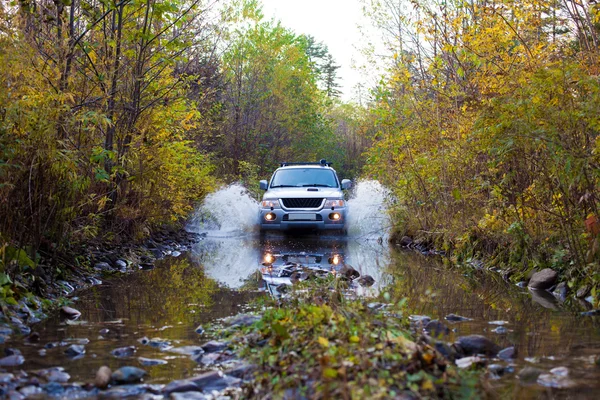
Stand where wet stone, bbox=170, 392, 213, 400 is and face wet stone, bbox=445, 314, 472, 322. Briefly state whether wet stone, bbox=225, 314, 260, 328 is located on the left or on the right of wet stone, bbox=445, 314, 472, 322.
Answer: left

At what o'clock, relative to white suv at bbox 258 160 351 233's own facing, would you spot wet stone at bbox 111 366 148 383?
The wet stone is roughly at 12 o'clock from the white suv.

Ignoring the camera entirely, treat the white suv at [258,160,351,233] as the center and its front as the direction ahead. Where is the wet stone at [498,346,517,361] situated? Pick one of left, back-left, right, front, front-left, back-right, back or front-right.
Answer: front

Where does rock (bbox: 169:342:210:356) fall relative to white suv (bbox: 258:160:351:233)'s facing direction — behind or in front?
in front

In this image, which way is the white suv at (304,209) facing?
toward the camera

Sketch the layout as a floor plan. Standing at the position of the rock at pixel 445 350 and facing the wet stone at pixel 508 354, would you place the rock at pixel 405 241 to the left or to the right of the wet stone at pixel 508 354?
left

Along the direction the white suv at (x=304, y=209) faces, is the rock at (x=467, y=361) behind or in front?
in front

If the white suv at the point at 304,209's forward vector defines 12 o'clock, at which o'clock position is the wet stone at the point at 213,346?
The wet stone is roughly at 12 o'clock from the white suv.

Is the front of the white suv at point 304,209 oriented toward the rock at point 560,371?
yes

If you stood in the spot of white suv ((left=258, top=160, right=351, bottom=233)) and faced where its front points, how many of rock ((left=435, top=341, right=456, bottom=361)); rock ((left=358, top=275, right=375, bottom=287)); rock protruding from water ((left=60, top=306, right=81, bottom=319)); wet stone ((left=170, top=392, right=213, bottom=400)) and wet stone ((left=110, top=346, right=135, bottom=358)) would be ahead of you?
5

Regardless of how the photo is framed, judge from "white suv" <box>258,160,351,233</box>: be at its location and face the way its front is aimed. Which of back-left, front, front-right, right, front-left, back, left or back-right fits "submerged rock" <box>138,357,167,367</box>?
front

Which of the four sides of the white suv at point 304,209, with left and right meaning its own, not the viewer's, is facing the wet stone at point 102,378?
front

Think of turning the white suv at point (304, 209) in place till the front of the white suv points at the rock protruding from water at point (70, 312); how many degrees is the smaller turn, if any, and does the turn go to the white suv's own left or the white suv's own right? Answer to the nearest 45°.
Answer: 0° — it already faces it

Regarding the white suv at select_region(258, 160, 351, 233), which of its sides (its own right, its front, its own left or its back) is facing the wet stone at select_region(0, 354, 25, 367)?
front

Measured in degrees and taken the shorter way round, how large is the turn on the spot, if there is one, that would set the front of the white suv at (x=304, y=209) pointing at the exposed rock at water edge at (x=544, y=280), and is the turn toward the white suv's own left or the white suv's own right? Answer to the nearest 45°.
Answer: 0° — it already faces it

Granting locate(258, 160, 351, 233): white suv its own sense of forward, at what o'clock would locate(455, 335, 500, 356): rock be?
The rock is roughly at 12 o'clock from the white suv.

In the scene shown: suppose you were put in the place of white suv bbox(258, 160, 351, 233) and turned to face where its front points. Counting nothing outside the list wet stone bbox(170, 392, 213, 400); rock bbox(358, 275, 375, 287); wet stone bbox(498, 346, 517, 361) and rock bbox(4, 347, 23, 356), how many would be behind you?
0

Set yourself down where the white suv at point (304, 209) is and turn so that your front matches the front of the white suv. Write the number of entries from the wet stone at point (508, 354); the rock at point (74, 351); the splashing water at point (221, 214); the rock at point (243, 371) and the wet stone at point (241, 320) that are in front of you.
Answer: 4

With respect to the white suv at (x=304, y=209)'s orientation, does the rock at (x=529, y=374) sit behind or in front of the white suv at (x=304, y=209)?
in front

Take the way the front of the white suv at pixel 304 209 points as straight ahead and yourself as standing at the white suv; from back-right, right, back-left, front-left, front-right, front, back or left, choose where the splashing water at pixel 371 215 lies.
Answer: back-left
